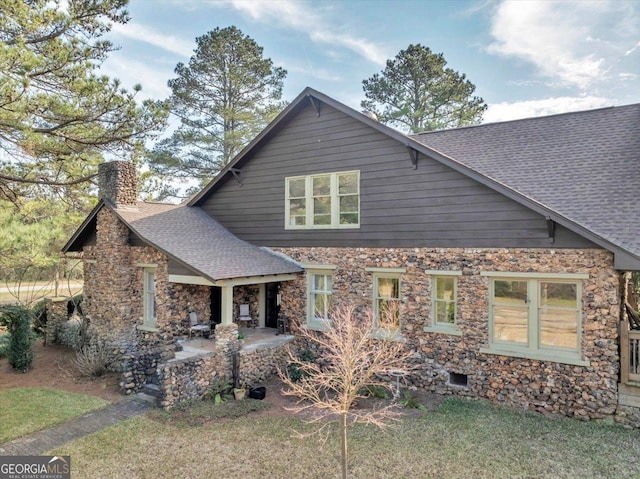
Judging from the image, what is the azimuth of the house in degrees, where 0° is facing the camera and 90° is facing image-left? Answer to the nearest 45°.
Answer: approximately 45°

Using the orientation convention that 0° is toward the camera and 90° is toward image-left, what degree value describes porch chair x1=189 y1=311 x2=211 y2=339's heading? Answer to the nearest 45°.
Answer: approximately 315°

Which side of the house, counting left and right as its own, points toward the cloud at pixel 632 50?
back

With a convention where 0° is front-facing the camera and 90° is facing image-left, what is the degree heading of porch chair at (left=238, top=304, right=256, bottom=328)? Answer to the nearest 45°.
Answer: approximately 315°
